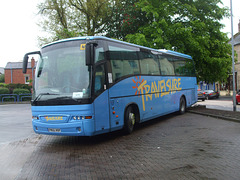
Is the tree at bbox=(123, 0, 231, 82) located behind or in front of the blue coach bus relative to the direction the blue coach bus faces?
behind

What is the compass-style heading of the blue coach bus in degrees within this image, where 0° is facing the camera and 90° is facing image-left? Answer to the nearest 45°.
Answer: approximately 45°

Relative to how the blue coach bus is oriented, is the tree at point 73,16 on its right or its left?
on its right

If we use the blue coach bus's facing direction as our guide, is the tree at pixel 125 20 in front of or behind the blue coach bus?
behind

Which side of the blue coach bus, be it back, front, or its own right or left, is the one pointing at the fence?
right
